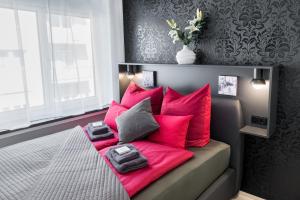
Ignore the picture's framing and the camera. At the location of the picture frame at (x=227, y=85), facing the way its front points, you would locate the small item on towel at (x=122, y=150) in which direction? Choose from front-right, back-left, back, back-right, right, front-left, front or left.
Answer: front-right

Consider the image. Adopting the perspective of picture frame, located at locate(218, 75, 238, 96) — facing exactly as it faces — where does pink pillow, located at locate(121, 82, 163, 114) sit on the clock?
The pink pillow is roughly at 3 o'clock from the picture frame.

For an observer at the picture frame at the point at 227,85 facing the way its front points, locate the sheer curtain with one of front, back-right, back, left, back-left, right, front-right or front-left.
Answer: right

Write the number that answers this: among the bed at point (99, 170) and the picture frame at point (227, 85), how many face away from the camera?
0

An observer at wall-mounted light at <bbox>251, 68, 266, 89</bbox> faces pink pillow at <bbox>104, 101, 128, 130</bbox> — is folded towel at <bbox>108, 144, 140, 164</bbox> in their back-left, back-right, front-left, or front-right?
front-left

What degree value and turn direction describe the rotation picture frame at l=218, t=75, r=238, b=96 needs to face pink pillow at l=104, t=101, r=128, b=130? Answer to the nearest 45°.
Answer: approximately 90° to its right

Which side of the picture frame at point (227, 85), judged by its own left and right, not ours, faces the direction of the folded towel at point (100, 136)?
right

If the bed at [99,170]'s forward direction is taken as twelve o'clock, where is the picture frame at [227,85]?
The picture frame is roughly at 7 o'clock from the bed.

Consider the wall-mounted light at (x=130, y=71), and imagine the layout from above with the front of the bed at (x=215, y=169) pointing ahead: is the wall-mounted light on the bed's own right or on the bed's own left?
on the bed's own right

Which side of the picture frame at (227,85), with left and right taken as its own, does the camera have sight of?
front
